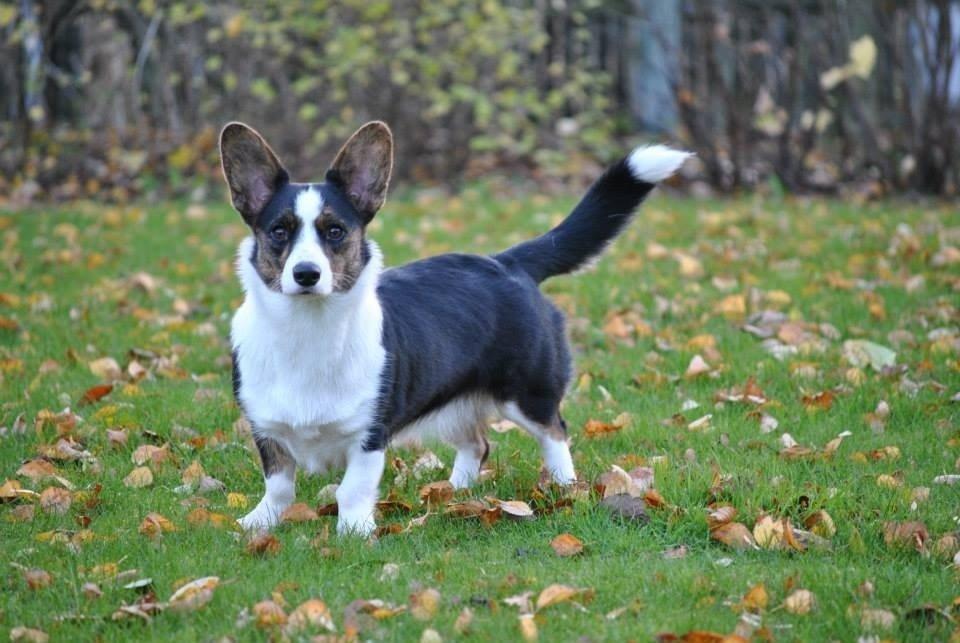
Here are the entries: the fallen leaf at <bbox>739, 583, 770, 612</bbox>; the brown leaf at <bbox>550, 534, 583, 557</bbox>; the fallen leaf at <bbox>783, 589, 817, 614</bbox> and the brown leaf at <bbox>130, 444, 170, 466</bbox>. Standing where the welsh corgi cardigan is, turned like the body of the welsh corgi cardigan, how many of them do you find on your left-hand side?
3

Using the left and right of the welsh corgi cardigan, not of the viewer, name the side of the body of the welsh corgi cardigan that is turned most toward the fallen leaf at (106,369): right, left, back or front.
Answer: right

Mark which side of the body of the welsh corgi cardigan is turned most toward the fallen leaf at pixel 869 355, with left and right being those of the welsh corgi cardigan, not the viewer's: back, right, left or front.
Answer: back

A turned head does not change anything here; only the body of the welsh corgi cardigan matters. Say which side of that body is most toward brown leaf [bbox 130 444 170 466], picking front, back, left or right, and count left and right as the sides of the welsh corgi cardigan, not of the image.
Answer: right

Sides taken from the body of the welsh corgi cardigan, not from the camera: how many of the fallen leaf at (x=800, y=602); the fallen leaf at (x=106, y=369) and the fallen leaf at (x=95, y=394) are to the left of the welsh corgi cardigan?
1

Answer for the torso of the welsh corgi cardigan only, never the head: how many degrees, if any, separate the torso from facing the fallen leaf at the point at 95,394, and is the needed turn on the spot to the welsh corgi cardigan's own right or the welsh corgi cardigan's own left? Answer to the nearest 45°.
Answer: approximately 90° to the welsh corgi cardigan's own right

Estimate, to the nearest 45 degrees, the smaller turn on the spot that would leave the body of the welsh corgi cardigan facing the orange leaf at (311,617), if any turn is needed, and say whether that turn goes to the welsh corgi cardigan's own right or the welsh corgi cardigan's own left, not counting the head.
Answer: approximately 45° to the welsh corgi cardigan's own left

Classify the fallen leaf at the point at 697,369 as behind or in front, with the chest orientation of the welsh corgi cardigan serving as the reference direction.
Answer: behind

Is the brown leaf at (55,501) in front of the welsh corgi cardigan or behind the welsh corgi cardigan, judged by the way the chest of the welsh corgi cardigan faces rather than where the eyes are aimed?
in front

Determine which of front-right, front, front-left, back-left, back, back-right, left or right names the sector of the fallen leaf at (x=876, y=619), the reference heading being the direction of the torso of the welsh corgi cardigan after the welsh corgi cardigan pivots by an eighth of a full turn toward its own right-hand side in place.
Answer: back-left

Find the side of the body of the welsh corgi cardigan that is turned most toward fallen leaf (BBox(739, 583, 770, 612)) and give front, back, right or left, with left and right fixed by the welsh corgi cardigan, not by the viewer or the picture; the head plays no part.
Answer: left

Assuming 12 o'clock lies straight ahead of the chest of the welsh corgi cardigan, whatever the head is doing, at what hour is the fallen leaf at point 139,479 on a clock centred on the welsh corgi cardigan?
The fallen leaf is roughly at 2 o'clock from the welsh corgi cardigan.

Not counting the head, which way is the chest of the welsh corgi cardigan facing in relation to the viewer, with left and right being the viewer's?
facing the viewer and to the left of the viewer
